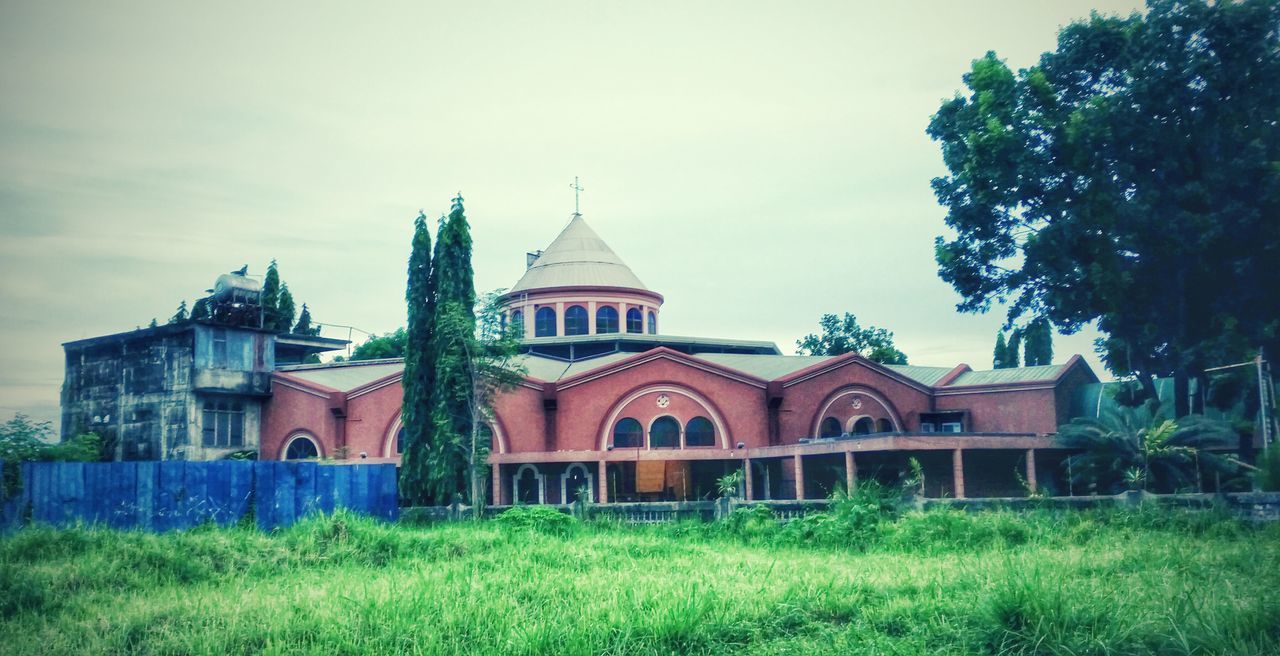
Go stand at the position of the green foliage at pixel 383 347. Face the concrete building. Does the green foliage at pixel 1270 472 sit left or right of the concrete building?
left

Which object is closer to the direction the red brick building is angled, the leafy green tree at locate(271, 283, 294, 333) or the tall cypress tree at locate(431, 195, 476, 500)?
the tall cypress tree

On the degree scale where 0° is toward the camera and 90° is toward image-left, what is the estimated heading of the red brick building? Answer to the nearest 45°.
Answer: approximately 0°

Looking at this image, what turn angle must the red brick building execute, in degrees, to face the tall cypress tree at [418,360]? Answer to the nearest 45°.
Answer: approximately 45° to its right

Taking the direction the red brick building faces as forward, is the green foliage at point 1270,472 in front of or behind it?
in front

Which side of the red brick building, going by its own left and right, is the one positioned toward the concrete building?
right

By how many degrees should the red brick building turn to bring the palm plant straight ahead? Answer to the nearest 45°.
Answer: approximately 45° to its left

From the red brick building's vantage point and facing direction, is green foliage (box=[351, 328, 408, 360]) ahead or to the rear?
to the rear
